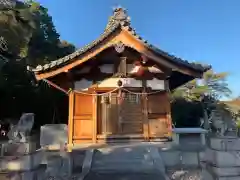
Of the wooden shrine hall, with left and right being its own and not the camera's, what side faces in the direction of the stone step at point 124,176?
front

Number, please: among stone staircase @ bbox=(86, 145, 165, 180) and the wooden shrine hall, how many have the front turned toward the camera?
2

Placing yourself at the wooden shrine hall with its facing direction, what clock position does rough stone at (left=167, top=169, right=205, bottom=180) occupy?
The rough stone is roughly at 11 o'clock from the wooden shrine hall.

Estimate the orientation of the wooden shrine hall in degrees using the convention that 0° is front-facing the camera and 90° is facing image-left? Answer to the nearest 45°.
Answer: approximately 0°

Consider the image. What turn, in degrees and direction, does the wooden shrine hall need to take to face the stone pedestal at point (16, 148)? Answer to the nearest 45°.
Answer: approximately 45° to its right

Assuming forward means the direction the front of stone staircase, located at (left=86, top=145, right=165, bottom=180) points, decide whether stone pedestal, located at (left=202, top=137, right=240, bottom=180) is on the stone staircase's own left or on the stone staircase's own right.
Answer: on the stone staircase's own left

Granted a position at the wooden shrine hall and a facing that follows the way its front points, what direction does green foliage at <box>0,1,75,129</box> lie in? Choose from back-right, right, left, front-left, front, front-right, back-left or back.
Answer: back-right

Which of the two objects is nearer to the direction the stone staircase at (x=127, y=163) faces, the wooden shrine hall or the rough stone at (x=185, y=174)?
the rough stone

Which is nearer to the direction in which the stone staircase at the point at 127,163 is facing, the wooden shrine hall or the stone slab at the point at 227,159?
the stone slab

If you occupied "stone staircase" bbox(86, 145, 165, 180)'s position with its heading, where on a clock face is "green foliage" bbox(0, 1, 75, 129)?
The green foliage is roughly at 5 o'clock from the stone staircase.

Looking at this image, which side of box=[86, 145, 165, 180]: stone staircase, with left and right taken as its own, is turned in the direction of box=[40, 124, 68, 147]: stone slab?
right

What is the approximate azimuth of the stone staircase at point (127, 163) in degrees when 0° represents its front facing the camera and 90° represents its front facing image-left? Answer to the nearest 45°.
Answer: approximately 0°
